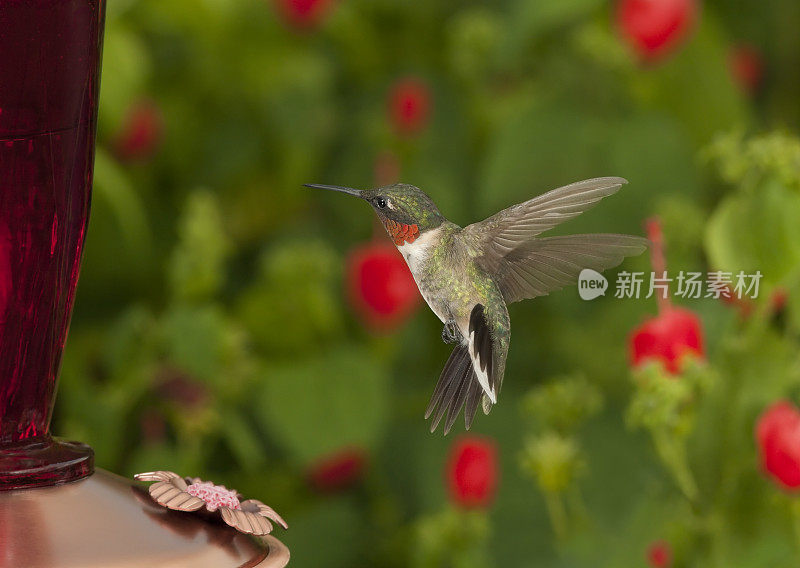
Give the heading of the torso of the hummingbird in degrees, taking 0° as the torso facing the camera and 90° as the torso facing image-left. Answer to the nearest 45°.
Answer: approximately 90°

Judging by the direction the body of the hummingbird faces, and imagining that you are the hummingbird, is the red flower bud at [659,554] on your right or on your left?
on your right

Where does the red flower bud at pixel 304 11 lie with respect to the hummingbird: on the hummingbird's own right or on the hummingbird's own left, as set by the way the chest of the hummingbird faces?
on the hummingbird's own right

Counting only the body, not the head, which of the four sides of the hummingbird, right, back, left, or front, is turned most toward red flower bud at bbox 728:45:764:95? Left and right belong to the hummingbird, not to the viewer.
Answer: right

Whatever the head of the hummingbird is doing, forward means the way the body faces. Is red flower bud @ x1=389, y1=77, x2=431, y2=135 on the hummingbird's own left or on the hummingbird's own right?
on the hummingbird's own right
